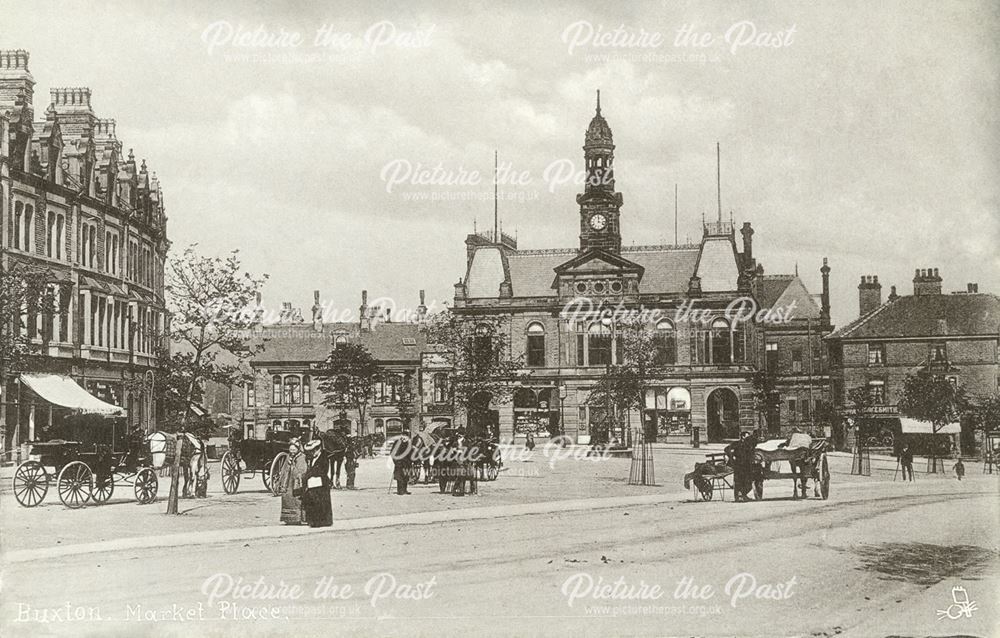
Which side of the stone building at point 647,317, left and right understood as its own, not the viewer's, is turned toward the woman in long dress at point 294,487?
front

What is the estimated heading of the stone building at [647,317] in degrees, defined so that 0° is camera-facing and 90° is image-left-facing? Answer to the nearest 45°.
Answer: approximately 0°

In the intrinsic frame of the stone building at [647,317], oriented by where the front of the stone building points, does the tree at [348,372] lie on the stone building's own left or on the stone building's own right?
on the stone building's own right

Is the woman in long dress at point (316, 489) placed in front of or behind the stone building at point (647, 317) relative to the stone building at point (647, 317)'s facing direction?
in front

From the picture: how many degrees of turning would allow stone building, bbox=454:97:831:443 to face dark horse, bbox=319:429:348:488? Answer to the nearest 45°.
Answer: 0° — it already faces it

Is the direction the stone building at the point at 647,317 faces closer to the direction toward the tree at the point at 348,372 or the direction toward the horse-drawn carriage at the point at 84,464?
the horse-drawn carriage
